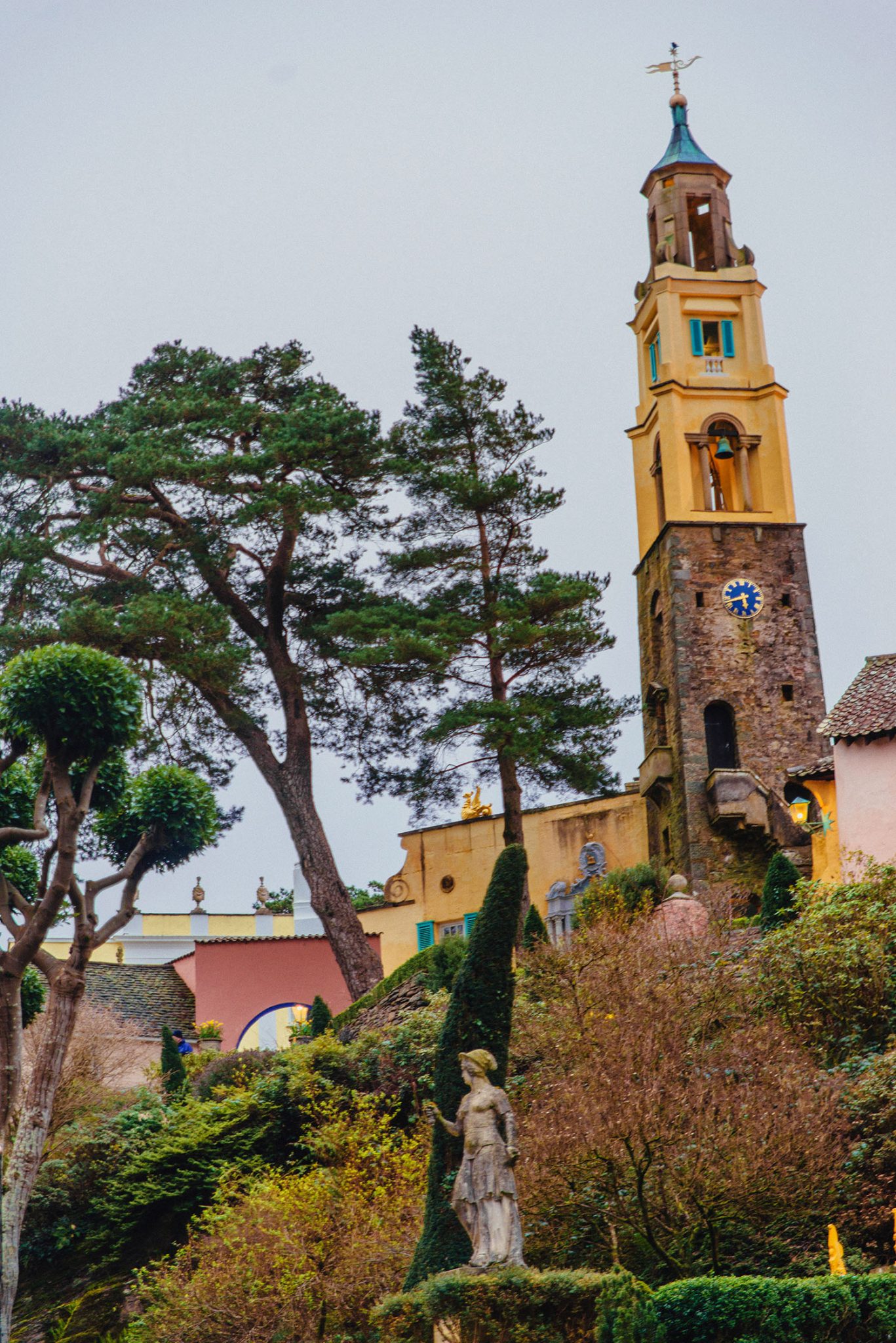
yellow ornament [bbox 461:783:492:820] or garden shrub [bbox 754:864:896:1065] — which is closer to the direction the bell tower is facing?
the garden shrub

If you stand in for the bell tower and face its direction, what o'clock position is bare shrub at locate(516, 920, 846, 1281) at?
The bare shrub is roughly at 12 o'clock from the bell tower.

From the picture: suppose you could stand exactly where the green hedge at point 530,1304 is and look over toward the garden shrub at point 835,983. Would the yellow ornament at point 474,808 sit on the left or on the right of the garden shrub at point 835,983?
left

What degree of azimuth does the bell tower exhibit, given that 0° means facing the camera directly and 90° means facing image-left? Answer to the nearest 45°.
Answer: approximately 0°

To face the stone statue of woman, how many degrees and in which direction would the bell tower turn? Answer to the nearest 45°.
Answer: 0° — it already faces it

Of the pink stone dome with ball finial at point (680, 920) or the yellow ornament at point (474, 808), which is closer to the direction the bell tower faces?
the pink stone dome with ball finial

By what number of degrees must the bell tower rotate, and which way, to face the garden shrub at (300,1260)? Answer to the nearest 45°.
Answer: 0° — it already faces it

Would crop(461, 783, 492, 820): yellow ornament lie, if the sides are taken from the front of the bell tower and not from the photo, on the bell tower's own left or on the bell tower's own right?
on the bell tower's own right

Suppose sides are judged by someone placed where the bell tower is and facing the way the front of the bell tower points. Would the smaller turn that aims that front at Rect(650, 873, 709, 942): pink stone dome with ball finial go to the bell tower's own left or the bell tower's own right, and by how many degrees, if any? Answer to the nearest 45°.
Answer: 0° — it already faces it

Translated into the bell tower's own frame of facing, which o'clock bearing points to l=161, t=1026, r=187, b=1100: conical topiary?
The conical topiary is roughly at 2 o'clock from the bell tower.
